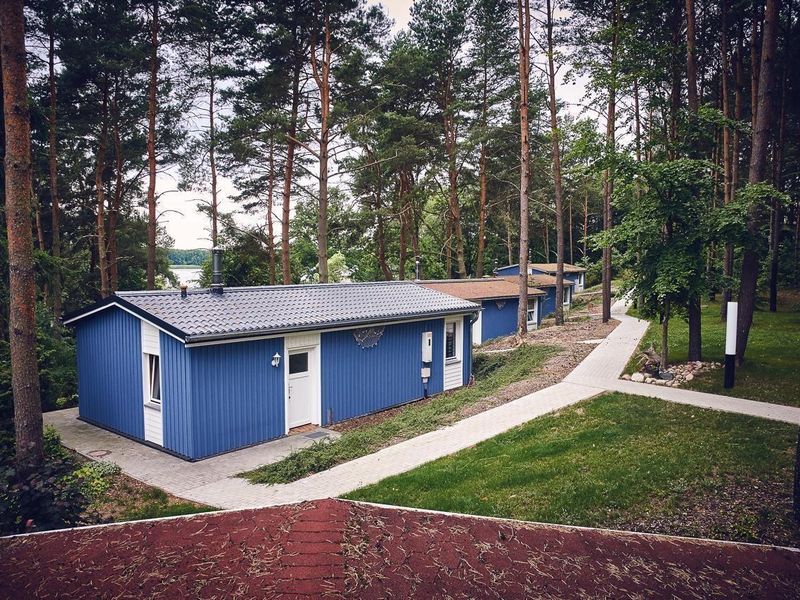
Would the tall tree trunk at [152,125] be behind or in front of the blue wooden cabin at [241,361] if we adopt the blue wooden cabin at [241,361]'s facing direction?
behind

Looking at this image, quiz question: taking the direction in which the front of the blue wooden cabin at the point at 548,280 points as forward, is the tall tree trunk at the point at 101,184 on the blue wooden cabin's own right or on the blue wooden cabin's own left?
on the blue wooden cabin's own right

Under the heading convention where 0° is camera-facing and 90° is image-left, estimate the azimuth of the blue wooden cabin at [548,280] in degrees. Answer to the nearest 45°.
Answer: approximately 315°

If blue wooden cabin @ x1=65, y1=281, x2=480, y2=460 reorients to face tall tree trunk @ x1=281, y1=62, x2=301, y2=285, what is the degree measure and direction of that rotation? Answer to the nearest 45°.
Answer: approximately 135° to its left

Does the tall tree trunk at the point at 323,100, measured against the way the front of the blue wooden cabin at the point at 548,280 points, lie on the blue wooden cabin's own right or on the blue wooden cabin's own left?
on the blue wooden cabin's own right

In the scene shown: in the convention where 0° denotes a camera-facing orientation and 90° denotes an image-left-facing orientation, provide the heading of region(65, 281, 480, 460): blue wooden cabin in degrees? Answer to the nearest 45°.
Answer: approximately 315°

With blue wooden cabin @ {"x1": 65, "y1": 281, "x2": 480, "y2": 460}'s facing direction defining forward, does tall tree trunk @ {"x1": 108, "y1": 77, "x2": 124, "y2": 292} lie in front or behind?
behind

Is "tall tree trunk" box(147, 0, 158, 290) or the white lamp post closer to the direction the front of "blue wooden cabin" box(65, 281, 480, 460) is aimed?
the white lamp post

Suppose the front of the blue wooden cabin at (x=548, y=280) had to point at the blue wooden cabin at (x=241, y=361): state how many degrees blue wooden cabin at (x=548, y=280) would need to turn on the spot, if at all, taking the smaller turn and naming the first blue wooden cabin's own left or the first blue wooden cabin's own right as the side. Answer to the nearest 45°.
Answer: approximately 45° to the first blue wooden cabin's own right

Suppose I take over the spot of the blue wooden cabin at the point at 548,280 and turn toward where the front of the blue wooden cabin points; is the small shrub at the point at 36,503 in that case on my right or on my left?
on my right

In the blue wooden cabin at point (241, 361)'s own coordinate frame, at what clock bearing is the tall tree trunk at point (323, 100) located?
The tall tree trunk is roughly at 8 o'clock from the blue wooden cabin.

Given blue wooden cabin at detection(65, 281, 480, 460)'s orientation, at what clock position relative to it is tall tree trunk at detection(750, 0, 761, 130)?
The tall tree trunk is roughly at 10 o'clock from the blue wooden cabin.

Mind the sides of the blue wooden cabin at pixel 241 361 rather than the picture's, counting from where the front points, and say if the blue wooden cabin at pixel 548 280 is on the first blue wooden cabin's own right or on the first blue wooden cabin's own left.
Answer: on the first blue wooden cabin's own left
